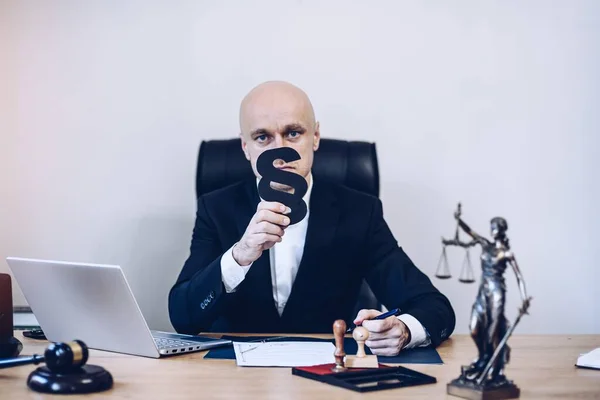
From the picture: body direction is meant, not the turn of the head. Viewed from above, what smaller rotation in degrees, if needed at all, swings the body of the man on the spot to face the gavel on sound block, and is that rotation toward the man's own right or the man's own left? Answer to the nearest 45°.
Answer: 0° — they already face it

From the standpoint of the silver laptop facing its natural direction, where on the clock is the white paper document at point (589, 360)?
The white paper document is roughly at 2 o'clock from the silver laptop.

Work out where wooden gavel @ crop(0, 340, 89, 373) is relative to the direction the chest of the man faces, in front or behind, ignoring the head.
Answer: in front

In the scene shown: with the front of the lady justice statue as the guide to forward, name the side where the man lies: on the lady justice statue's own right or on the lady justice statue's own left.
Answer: on the lady justice statue's own right

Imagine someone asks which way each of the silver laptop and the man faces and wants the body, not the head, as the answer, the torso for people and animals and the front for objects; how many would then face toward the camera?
1

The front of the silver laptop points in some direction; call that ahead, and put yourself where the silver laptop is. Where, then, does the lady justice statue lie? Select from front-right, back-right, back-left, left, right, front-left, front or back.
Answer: right

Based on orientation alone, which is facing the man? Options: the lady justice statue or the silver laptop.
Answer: the silver laptop

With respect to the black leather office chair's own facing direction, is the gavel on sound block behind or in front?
in front

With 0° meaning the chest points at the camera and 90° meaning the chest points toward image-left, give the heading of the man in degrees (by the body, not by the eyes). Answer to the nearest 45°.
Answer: approximately 0°

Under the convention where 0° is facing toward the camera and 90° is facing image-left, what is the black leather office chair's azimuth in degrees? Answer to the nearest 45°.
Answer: approximately 0°
